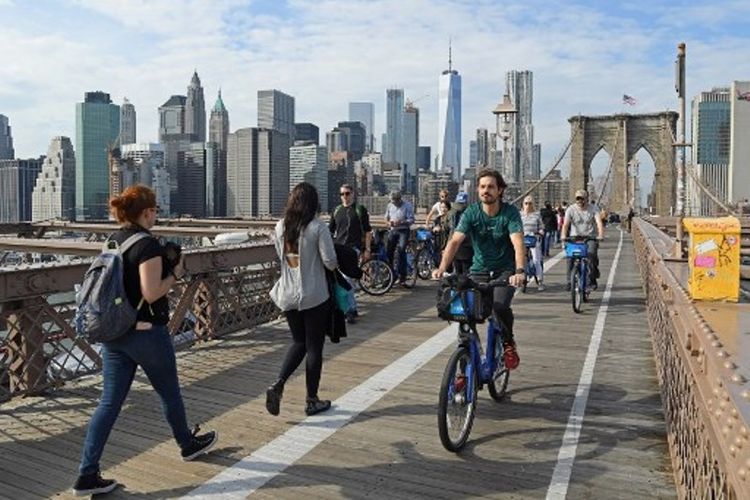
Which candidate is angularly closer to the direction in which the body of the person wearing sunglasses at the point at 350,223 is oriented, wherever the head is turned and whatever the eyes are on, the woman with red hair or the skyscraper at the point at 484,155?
the woman with red hair

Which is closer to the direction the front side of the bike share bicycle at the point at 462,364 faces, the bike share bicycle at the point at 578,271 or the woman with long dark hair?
the woman with long dark hair

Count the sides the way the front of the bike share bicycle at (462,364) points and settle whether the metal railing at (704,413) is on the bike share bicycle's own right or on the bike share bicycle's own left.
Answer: on the bike share bicycle's own left

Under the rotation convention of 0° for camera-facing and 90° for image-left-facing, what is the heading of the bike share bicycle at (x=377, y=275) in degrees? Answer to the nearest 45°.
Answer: approximately 45°

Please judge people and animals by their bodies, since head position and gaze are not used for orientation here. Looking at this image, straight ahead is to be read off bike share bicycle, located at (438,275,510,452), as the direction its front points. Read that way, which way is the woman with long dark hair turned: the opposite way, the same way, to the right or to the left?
the opposite way

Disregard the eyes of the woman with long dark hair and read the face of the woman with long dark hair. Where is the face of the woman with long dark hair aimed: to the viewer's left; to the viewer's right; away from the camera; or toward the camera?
away from the camera

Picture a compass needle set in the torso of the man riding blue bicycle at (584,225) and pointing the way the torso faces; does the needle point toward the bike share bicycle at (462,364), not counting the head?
yes

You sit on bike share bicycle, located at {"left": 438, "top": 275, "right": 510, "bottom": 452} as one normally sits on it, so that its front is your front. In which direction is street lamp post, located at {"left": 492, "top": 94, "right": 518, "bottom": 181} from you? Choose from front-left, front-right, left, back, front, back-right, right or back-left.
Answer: back-right

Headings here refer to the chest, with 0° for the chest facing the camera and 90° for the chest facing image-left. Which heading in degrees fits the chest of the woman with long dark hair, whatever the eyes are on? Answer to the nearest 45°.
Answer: approximately 225°

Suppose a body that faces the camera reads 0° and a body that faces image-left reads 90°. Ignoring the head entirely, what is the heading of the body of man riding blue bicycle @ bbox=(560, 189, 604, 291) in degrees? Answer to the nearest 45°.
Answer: approximately 0°
